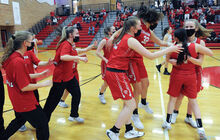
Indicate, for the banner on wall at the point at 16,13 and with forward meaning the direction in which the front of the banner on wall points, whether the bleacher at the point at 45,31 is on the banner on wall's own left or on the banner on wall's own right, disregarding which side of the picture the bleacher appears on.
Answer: on the banner on wall's own left

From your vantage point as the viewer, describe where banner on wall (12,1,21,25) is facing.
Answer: facing the viewer and to the right of the viewer
